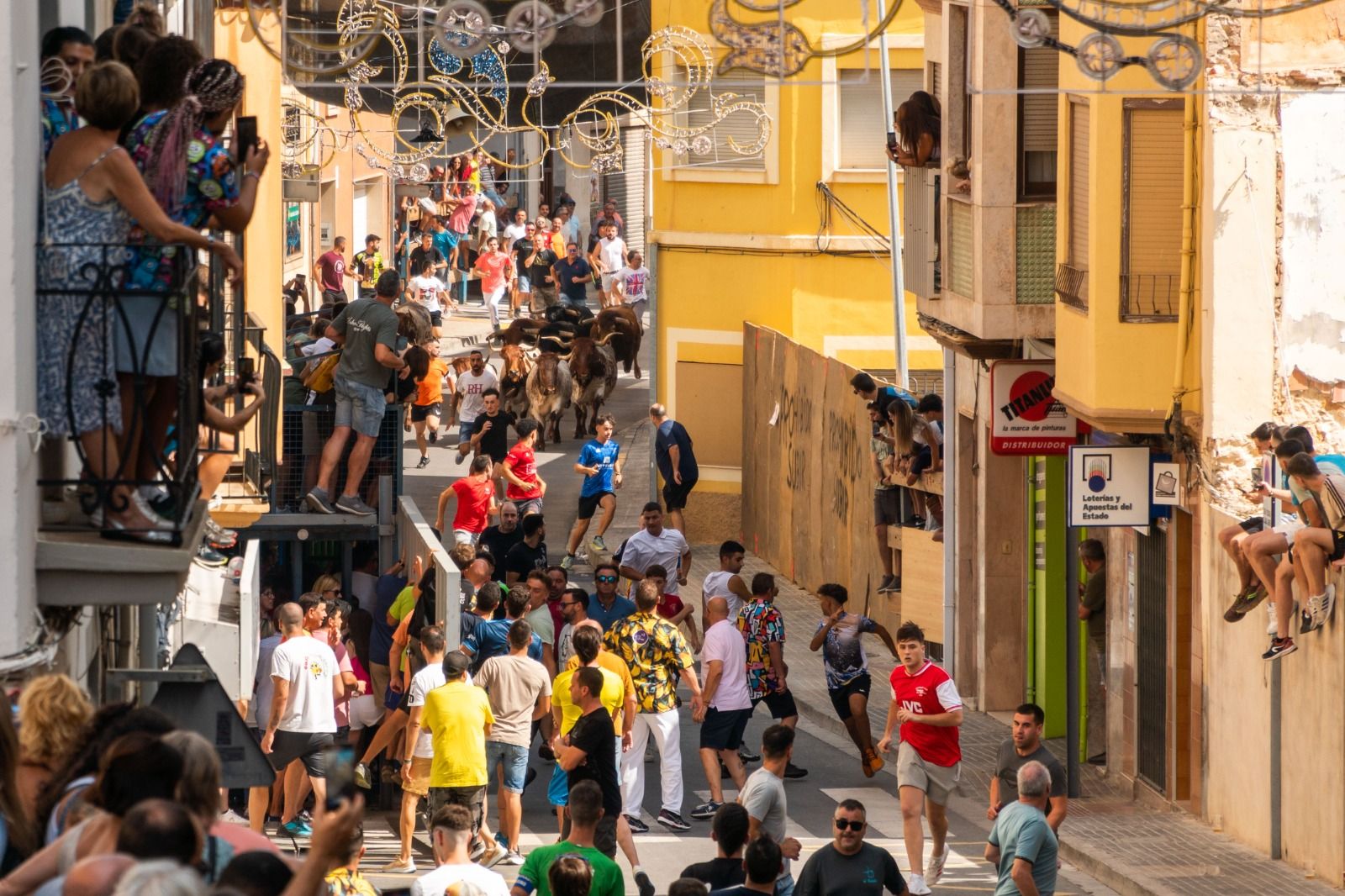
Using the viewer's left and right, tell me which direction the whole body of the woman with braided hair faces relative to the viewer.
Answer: facing away from the viewer and to the right of the viewer

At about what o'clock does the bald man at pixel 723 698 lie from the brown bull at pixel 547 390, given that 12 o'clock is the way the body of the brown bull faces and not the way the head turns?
The bald man is roughly at 12 o'clock from the brown bull.

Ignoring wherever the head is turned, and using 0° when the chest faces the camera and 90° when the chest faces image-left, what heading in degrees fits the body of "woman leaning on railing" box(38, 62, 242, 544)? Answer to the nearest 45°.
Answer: approximately 225°

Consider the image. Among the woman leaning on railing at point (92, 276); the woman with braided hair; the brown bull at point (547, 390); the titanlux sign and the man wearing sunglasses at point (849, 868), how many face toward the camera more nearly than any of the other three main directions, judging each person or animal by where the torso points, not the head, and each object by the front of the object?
3

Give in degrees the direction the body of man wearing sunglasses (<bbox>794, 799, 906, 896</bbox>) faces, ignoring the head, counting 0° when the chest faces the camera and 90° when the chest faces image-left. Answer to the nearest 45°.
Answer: approximately 0°

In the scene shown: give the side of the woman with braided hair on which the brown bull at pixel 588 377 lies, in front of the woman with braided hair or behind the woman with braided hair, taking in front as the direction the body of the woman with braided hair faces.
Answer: in front

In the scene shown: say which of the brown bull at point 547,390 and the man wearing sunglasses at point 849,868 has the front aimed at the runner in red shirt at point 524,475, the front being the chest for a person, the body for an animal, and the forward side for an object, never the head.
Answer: the brown bull

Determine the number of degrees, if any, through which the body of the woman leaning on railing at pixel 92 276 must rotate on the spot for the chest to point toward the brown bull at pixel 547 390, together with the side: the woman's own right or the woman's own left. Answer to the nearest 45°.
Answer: approximately 45° to the woman's own left

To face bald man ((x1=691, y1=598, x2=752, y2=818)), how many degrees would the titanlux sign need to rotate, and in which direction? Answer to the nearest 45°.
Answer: approximately 45° to its right
